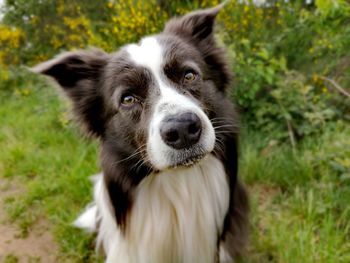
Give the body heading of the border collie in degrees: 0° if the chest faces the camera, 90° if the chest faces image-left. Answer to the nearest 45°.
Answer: approximately 0°
